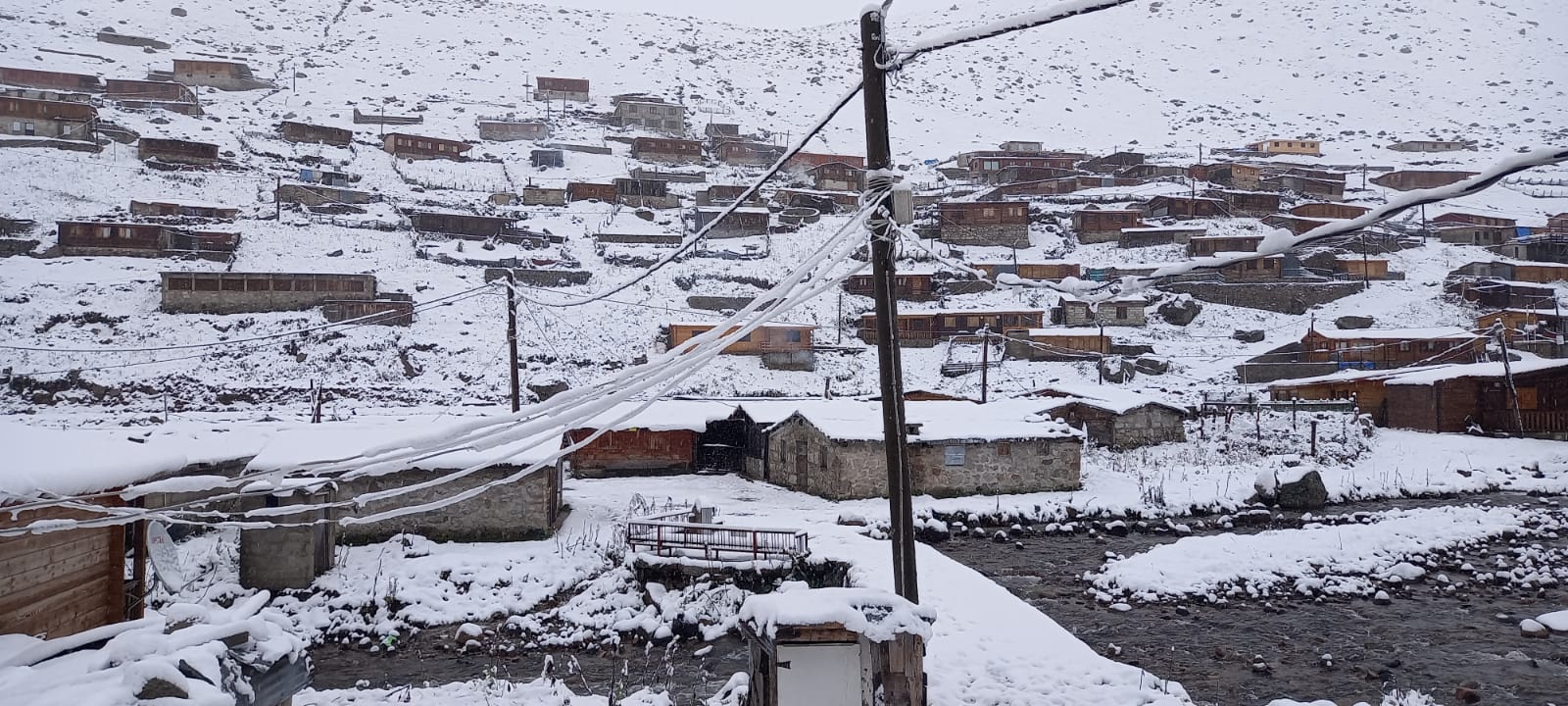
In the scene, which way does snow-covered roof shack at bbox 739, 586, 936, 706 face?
toward the camera

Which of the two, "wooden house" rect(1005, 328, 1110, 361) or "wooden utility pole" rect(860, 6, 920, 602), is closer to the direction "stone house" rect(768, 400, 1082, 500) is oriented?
the wooden utility pole

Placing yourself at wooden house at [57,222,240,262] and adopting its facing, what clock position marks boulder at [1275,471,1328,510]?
The boulder is roughly at 11 o'clock from the wooden house.

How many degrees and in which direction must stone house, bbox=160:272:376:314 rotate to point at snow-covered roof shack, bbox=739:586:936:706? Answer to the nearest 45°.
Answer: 0° — it already faces it

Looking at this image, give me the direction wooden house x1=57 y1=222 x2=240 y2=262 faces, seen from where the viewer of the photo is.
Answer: facing the viewer

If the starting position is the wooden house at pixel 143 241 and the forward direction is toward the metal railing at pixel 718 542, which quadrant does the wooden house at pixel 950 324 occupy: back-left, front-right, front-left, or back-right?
front-left

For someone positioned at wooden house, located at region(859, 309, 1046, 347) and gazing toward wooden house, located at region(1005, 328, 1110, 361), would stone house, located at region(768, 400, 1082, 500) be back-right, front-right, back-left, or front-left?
front-right

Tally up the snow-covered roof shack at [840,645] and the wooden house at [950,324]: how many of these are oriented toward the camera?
2

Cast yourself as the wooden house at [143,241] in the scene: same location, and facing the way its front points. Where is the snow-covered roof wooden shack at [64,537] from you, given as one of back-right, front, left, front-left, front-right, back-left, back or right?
front

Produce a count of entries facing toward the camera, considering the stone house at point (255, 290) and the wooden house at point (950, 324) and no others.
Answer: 2

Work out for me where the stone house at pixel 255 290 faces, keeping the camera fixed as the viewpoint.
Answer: facing the viewer

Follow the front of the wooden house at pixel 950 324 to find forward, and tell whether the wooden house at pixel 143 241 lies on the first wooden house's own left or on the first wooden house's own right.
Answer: on the first wooden house's own right

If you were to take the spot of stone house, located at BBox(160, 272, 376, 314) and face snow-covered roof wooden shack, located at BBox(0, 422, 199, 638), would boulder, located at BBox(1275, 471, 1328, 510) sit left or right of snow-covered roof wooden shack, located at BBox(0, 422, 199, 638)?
left
